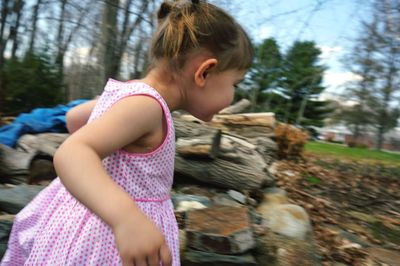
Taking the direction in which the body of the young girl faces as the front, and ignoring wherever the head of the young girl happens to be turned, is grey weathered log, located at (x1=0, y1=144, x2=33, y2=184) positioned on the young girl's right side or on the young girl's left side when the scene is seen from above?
on the young girl's left side

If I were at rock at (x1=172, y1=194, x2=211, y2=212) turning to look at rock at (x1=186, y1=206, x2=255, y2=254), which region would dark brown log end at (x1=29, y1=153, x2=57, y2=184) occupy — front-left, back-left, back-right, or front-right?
back-right

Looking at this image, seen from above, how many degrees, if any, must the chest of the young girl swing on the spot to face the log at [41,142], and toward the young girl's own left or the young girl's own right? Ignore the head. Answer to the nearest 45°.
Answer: approximately 90° to the young girl's own left

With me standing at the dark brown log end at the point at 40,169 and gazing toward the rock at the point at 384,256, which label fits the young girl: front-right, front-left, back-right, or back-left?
front-right

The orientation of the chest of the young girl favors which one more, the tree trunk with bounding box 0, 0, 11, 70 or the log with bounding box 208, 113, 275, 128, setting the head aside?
the log

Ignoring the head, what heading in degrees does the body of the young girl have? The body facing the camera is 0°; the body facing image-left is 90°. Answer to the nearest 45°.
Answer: approximately 270°

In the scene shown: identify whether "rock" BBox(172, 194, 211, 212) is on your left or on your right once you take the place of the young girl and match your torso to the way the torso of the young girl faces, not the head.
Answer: on your left

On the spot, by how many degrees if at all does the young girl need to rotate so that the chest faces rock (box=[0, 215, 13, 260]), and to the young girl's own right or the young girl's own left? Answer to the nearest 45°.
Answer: approximately 135° to the young girl's own left
